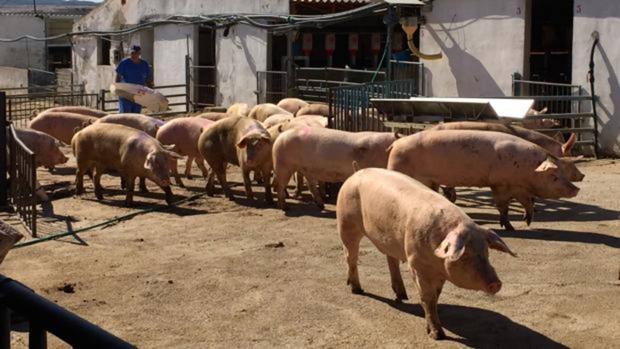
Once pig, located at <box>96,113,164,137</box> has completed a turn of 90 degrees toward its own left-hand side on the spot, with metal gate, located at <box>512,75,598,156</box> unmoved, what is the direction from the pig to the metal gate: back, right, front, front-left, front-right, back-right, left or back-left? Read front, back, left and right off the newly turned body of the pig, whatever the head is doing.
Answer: right

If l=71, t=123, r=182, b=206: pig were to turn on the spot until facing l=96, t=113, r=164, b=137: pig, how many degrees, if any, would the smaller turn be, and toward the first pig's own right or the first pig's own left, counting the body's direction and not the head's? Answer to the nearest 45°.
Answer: approximately 135° to the first pig's own left

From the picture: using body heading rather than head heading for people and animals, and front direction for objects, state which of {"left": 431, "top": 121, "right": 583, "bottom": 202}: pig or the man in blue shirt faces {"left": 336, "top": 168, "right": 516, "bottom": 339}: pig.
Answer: the man in blue shirt

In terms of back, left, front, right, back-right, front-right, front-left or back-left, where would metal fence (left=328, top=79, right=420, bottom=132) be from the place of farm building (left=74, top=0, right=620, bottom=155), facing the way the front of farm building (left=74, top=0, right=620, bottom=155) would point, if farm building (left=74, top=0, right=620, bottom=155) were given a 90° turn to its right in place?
left

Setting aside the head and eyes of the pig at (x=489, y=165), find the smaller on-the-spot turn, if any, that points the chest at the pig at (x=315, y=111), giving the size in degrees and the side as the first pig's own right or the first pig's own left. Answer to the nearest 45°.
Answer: approximately 135° to the first pig's own left

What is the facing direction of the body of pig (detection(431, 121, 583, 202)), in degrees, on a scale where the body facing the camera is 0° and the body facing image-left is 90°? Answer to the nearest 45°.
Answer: approximately 270°

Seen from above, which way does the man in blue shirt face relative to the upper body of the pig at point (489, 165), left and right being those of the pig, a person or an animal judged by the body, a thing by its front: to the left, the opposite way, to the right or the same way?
to the right

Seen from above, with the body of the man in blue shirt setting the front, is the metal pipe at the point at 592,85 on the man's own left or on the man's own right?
on the man's own left

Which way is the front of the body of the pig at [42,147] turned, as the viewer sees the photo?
to the viewer's right

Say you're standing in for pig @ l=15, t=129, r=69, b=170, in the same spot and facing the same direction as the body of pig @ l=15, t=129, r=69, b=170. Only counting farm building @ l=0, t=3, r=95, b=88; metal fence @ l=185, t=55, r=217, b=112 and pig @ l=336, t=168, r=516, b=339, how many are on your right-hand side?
1

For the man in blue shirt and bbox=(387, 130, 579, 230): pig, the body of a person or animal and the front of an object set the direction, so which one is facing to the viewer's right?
the pig
